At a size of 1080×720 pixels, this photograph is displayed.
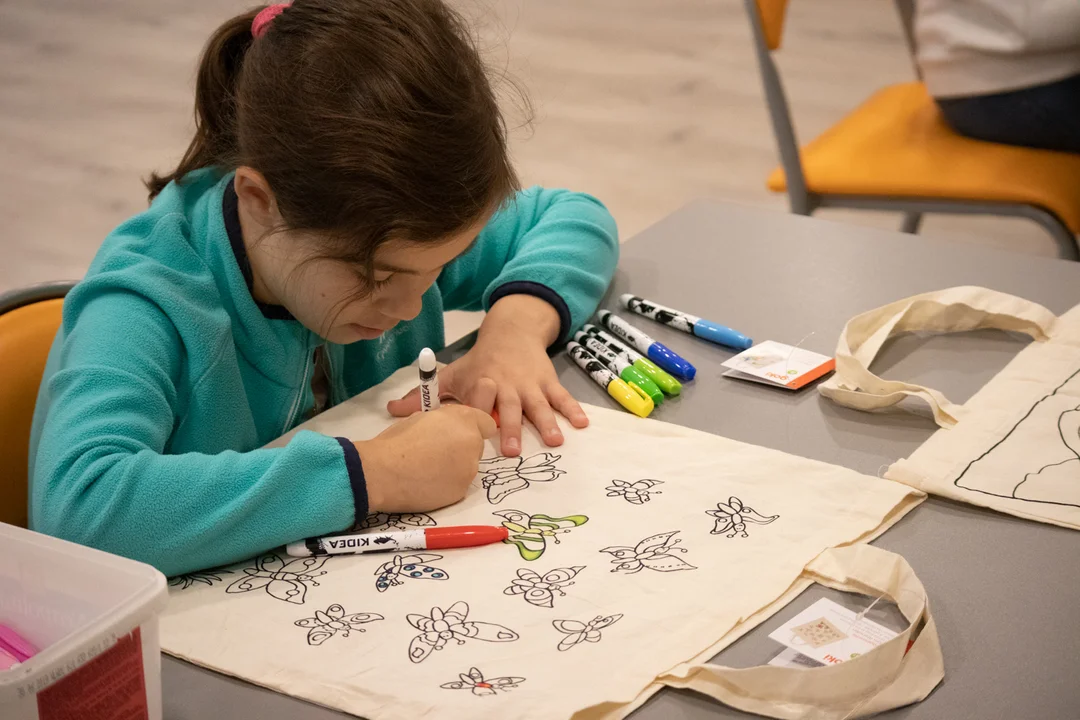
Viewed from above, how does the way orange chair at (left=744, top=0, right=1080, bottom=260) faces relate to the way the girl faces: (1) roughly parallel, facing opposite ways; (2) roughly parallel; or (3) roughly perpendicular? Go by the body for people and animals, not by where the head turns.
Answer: roughly parallel

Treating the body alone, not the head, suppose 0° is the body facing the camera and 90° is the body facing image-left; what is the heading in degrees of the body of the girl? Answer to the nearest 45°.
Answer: approximately 315°

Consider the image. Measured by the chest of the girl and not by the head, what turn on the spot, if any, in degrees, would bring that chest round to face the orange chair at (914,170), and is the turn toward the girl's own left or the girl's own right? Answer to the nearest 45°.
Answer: approximately 90° to the girl's own left

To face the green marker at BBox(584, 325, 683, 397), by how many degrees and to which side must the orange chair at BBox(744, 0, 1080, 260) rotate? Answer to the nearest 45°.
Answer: approximately 90° to its right

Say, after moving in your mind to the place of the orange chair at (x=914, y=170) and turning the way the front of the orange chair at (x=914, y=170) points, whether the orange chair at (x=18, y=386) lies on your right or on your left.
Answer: on your right

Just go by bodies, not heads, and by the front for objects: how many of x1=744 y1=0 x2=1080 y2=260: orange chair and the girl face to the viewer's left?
0

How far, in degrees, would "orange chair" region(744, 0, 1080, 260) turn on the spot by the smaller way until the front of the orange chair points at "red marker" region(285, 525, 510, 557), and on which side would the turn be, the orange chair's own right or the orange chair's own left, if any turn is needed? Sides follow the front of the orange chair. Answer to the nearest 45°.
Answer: approximately 90° to the orange chair's own right

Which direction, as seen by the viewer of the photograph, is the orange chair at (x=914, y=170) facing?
facing to the right of the viewer

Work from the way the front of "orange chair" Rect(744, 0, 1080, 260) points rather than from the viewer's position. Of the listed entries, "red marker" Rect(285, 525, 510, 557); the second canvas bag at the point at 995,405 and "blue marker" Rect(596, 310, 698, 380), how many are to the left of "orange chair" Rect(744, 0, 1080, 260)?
0

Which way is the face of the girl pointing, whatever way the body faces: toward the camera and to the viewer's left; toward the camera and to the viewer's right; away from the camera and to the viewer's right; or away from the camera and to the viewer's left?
toward the camera and to the viewer's right

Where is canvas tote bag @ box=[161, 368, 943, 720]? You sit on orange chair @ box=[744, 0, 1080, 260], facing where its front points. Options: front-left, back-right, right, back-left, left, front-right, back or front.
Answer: right

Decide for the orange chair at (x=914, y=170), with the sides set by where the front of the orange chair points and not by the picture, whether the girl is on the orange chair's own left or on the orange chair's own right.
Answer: on the orange chair's own right

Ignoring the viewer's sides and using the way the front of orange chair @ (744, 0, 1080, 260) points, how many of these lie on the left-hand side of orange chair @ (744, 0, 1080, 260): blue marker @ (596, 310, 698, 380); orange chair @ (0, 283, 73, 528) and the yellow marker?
0
